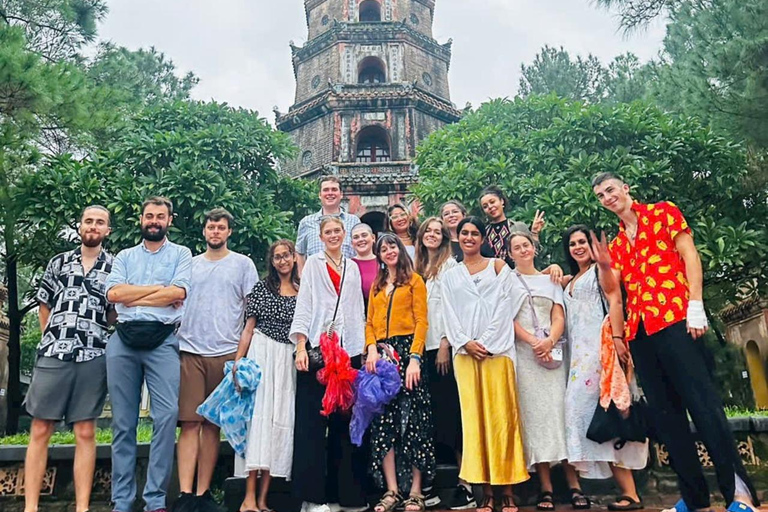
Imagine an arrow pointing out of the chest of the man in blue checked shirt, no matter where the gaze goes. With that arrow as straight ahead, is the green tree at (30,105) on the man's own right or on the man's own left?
on the man's own right

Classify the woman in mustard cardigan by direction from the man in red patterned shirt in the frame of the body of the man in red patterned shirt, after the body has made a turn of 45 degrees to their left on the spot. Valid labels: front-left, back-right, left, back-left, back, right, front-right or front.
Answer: right

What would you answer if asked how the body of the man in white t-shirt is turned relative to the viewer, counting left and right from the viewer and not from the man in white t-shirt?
facing the viewer

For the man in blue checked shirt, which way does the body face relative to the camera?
toward the camera

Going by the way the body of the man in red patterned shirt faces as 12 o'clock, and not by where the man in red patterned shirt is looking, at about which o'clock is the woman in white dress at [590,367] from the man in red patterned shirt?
The woman in white dress is roughly at 3 o'clock from the man in red patterned shirt.

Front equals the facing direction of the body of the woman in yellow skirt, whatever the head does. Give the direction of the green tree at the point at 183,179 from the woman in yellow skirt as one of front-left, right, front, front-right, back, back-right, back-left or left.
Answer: back-right

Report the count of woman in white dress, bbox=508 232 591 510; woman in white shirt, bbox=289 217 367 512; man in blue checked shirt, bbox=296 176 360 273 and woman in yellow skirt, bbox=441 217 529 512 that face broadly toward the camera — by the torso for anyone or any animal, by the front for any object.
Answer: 4

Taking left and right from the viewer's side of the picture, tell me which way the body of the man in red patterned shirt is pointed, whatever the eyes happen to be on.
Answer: facing the viewer and to the left of the viewer

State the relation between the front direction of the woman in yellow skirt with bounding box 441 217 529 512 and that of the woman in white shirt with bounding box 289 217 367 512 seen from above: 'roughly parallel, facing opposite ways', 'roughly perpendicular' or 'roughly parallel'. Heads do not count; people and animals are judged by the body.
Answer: roughly parallel

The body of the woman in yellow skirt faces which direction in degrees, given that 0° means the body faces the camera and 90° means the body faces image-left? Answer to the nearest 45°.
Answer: approximately 0°

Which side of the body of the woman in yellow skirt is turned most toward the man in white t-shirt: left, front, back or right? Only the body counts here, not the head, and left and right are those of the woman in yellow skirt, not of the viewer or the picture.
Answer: right
